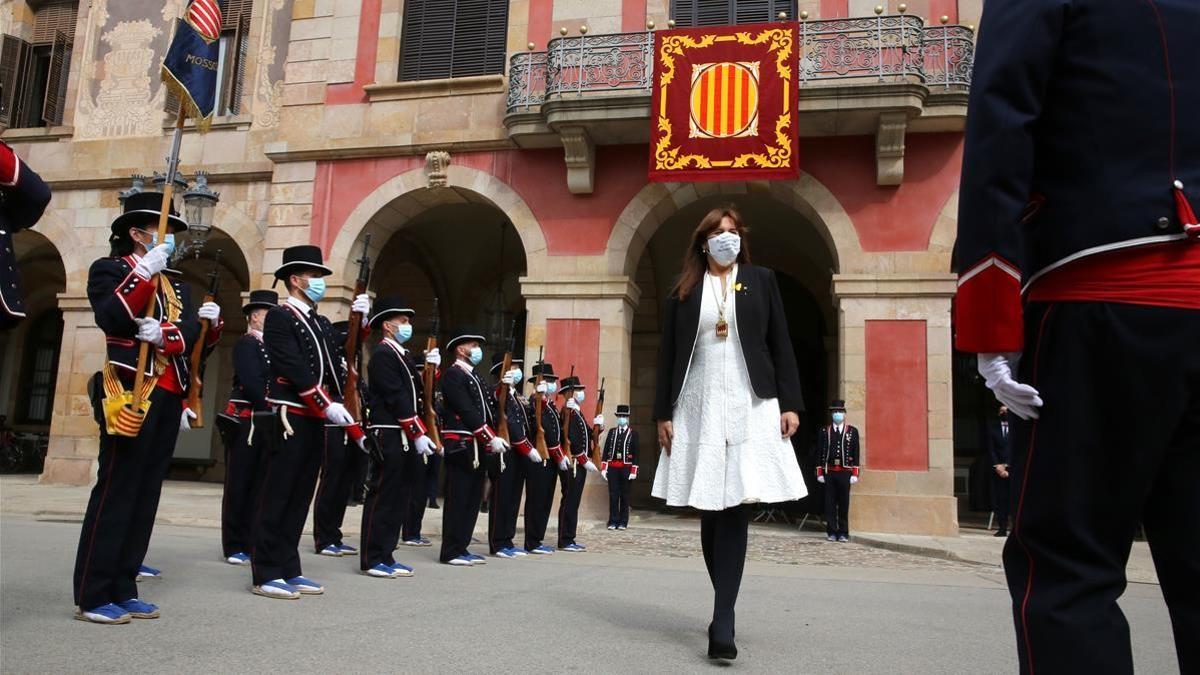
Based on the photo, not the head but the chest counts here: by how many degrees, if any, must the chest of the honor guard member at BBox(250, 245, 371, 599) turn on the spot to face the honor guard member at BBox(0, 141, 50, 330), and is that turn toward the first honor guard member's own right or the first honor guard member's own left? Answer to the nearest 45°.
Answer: approximately 90° to the first honor guard member's own right

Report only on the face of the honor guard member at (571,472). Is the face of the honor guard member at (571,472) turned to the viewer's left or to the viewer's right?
to the viewer's right

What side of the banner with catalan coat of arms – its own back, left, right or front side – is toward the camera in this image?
front

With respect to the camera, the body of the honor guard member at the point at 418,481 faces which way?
to the viewer's right

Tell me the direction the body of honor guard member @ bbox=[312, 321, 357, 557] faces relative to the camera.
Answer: to the viewer's right

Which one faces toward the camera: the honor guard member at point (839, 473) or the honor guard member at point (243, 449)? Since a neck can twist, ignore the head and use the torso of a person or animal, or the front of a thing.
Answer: the honor guard member at point (839, 473)

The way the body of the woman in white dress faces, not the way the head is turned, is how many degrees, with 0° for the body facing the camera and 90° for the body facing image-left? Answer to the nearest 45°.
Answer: approximately 0°

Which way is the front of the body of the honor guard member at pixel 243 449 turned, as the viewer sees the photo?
to the viewer's right

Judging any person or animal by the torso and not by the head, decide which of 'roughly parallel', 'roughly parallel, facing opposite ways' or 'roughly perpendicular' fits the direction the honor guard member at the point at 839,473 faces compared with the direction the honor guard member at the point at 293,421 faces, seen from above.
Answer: roughly perpendicular

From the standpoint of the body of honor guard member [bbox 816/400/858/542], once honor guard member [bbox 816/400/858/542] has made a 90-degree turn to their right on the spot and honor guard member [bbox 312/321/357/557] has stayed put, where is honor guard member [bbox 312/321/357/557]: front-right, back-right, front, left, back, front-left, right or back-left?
front-left

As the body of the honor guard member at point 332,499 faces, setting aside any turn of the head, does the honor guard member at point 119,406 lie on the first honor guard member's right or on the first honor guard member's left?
on the first honor guard member's right

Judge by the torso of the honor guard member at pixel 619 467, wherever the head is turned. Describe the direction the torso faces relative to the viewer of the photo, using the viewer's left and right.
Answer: facing the viewer

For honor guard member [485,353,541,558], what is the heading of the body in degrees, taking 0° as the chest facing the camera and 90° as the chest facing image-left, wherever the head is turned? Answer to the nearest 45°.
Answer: approximately 315°
